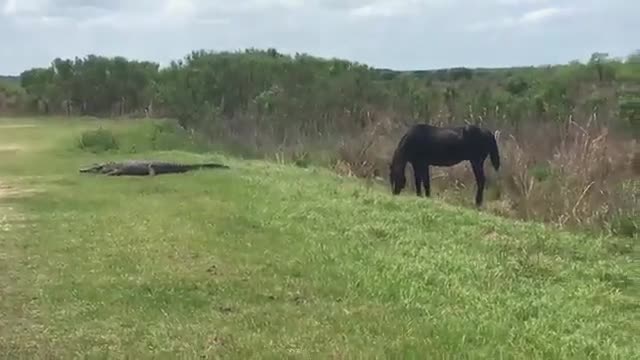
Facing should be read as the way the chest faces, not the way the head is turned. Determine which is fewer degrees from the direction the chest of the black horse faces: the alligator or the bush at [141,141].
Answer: the alligator

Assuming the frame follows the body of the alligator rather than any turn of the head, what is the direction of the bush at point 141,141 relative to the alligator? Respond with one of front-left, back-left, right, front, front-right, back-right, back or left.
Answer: right

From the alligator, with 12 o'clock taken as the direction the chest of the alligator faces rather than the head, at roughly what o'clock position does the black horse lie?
The black horse is roughly at 7 o'clock from the alligator.

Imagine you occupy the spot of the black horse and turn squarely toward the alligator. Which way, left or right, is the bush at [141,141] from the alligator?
right

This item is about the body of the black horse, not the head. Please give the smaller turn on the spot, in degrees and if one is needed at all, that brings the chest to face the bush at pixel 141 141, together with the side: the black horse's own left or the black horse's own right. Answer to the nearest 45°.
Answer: approximately 45° to the black horse's own right

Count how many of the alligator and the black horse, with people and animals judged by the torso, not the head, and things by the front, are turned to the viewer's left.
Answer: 2

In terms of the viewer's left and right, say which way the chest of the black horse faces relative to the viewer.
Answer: facing to the left of the viewer

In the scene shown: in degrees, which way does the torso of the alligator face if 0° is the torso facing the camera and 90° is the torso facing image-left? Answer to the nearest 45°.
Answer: approximately 90°
